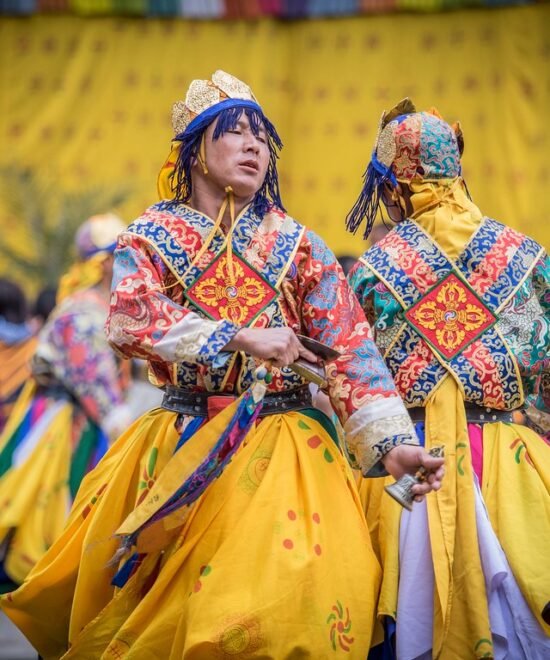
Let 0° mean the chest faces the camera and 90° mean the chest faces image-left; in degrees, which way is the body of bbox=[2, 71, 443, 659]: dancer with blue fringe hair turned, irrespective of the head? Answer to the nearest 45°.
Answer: approximately 0°

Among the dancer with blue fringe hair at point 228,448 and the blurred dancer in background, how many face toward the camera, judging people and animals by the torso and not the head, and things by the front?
1

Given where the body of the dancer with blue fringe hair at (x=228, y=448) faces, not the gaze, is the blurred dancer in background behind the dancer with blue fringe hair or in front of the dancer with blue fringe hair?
behind
